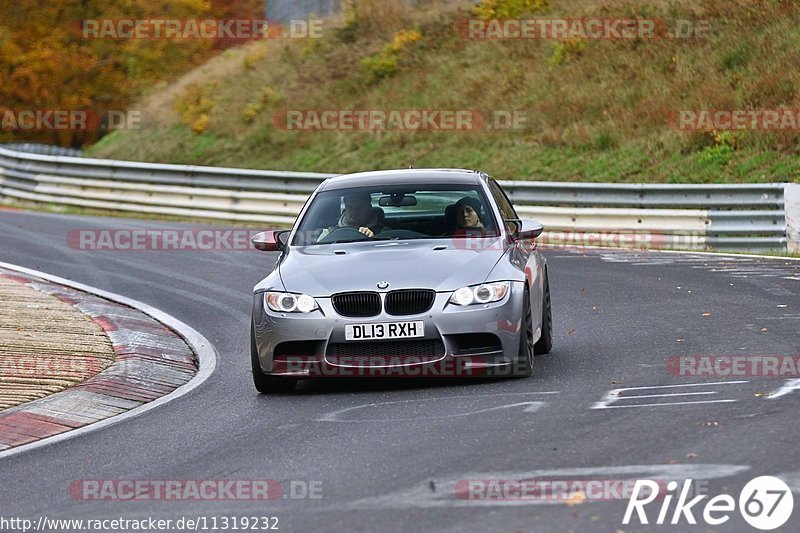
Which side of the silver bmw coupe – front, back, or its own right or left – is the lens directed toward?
front

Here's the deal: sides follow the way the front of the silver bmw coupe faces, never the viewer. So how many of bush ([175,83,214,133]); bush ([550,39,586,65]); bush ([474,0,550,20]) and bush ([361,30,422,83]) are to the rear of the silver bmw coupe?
4

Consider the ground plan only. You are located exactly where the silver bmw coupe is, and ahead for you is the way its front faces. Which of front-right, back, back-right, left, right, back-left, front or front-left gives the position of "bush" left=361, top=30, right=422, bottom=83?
back

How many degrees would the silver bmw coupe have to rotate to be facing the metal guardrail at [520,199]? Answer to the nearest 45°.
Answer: approximately 180°

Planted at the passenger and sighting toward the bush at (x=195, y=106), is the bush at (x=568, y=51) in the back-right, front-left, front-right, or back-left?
front-right

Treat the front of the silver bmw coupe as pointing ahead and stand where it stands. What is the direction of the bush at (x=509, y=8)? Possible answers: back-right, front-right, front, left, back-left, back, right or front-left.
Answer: back

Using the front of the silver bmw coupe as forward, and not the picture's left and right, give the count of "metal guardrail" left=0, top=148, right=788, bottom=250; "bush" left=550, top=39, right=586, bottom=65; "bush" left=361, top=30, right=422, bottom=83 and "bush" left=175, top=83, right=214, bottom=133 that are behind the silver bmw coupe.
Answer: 4

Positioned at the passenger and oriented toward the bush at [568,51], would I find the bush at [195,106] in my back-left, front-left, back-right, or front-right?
front-left

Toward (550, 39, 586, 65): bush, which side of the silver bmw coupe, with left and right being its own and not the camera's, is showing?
back

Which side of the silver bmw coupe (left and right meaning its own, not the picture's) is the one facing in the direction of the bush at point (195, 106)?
back

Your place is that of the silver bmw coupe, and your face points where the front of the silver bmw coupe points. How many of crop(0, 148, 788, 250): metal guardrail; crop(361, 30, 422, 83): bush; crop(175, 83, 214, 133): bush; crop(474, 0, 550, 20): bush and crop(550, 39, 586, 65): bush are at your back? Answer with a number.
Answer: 5
